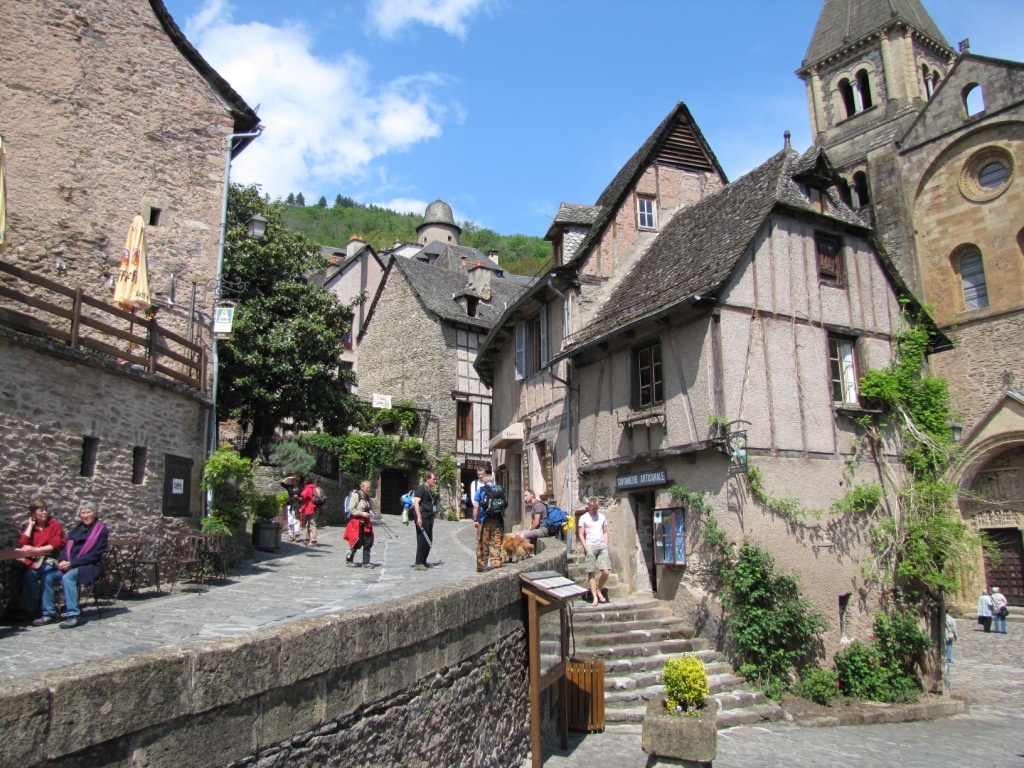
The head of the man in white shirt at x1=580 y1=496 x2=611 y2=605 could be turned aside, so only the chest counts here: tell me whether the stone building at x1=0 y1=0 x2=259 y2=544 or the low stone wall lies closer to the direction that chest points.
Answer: the low stone wall

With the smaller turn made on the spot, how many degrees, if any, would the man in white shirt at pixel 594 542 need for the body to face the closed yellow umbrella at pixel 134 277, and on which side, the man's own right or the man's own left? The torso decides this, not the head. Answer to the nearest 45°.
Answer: approximately 90° to the man's own right

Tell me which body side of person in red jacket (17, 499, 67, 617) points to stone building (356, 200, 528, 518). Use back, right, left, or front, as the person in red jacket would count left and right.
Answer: back

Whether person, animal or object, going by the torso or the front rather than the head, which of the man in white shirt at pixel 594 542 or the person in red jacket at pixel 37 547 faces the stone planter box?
the man in white shirt

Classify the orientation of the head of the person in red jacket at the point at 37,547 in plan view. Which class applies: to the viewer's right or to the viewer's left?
to the viewer's right

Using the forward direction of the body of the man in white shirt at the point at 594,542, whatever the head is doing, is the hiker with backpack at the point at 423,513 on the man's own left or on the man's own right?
on the man's own right

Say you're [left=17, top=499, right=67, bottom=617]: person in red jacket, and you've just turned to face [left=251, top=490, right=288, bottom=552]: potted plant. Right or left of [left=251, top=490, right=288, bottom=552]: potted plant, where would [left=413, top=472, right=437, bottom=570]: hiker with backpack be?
right

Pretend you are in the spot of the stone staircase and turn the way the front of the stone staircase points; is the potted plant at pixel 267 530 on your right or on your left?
on your right

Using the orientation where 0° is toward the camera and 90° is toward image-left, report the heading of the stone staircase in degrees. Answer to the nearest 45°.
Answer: approximately 0°

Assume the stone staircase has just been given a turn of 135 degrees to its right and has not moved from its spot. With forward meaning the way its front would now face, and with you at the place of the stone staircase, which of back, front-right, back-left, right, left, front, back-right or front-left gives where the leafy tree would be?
front
